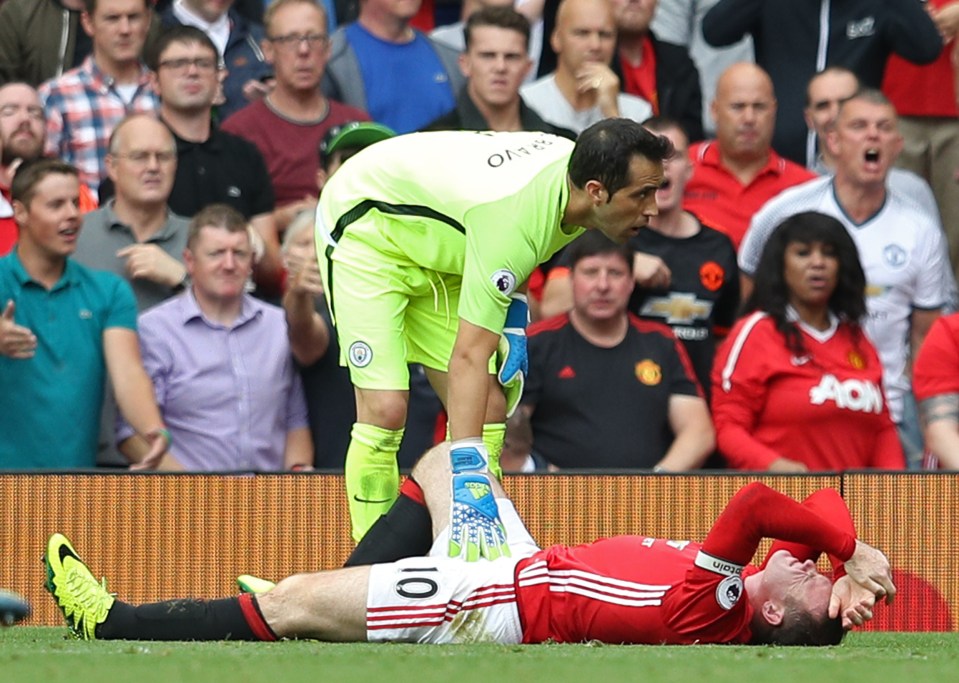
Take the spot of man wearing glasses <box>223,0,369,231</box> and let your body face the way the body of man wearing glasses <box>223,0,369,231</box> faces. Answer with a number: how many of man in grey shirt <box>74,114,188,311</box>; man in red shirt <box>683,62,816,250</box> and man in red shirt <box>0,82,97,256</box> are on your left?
1

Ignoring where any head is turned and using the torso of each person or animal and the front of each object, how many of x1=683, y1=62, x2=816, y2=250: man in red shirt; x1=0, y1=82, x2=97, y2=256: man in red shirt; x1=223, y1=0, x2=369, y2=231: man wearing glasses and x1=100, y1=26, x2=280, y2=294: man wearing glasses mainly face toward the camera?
4

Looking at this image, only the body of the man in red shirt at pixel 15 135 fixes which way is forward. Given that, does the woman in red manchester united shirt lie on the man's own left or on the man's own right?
on the man's own left

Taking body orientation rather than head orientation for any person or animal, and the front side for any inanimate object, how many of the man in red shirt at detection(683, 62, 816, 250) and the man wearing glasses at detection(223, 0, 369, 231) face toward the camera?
2

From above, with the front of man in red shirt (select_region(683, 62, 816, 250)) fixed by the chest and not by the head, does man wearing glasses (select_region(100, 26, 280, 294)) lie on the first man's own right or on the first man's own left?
on the first man's own right

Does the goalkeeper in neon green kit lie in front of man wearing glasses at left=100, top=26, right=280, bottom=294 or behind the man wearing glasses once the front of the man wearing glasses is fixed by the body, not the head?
in front

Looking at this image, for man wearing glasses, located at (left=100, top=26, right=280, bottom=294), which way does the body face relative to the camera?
toward the camera

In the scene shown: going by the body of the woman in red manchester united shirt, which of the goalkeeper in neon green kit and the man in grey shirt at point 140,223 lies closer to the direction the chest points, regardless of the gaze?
the goalkeeper in neon green kit

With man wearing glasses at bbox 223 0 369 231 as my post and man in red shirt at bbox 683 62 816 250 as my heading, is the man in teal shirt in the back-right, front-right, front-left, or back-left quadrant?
back-right

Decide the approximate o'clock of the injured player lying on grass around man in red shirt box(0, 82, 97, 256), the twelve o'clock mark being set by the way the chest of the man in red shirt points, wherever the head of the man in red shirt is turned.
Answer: The injured player lying on grass is roughly at 11 o'clock from the man in red shirt.

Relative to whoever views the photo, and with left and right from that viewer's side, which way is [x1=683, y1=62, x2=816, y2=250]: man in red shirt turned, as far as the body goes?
facing the viewer

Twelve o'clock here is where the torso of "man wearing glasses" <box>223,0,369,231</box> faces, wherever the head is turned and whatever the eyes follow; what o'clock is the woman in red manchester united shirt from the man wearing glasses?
The woman in red manchester united shirt is roughly at 10 o'clock from the man wearing glasses.

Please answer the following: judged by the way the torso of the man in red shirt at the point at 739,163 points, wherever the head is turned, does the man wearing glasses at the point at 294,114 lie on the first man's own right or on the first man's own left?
on the first man's own right

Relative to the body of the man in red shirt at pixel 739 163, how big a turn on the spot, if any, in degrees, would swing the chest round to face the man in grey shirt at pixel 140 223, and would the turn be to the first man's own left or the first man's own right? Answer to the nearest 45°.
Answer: approximately 45° to the first man's own right

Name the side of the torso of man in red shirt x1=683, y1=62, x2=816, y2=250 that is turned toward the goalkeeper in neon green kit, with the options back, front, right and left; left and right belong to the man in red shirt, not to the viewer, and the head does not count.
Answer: front

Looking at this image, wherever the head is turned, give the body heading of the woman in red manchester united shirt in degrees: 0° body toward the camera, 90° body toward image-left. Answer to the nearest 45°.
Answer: approximately 315°

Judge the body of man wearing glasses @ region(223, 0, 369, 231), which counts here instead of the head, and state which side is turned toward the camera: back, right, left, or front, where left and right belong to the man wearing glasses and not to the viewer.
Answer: front

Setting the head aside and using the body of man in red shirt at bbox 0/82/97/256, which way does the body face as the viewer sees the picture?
toward the camera
